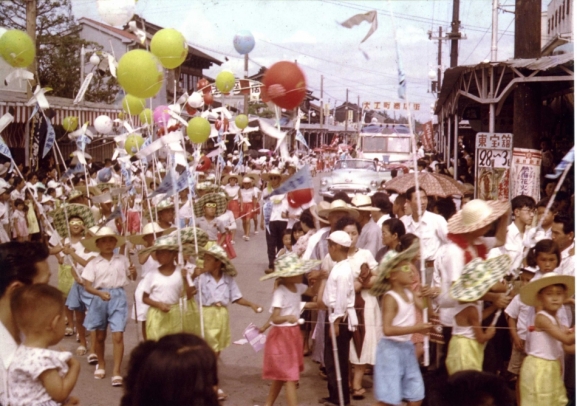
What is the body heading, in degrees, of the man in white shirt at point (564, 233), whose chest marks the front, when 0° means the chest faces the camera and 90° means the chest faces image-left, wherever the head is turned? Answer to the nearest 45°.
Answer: approximately 90°

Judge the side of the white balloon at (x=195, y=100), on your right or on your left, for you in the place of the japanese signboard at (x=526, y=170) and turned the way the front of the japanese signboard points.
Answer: on your right

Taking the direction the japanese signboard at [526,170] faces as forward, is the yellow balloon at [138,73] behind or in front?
in front

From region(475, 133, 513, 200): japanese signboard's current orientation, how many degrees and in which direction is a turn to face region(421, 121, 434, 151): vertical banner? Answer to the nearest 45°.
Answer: approximately 180°

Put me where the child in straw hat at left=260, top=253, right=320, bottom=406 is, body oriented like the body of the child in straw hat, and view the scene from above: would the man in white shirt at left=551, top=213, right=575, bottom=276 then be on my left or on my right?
on my left

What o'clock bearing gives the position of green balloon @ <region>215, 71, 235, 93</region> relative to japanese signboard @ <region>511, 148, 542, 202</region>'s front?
The green balloon is roughly at 3 o'clock from the japanese signboard.

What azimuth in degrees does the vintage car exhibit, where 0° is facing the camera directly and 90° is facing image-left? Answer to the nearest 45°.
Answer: approximately 45°

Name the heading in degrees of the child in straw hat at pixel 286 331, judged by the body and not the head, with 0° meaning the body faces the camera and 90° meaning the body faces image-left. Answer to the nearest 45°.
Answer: approximately 315°

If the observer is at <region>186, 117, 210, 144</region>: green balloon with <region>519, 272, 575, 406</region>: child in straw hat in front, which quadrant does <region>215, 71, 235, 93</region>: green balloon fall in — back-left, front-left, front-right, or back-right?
back-left

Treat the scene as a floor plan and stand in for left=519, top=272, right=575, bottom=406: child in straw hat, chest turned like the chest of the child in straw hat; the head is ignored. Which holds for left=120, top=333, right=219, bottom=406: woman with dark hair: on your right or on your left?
on your right

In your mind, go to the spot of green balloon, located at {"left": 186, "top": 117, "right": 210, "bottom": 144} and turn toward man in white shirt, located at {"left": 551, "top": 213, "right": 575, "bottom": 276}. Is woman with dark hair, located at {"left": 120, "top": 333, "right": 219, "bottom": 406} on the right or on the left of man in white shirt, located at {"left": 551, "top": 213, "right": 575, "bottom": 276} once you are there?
right

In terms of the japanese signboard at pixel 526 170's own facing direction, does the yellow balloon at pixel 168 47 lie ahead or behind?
ahead

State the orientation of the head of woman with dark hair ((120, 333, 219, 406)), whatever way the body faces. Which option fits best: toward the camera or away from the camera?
away from the camera
